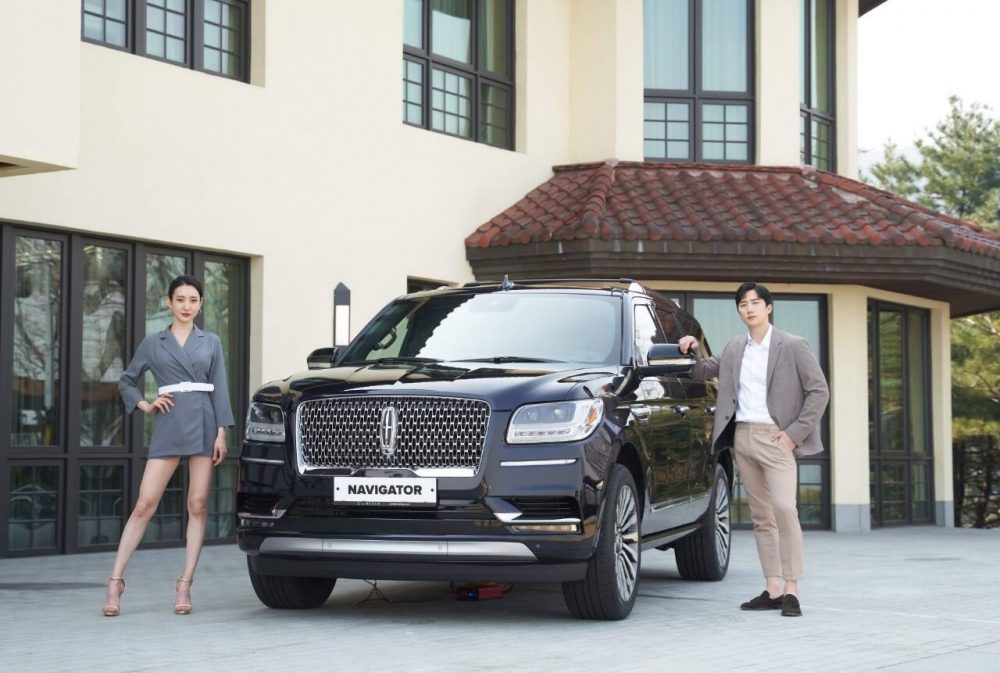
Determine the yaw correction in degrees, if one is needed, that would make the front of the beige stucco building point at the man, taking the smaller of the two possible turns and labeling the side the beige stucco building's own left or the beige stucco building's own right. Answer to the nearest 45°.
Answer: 0° — it already faces them

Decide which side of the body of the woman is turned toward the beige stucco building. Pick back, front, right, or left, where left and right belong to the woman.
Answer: back

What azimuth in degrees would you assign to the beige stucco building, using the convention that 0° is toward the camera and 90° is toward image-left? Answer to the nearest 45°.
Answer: approximately 315°

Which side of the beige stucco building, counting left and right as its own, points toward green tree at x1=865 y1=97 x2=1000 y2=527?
left

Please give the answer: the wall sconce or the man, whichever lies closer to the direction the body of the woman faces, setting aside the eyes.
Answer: the man

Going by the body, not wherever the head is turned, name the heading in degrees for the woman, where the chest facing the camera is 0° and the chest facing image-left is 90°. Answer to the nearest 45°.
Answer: approximately 0°

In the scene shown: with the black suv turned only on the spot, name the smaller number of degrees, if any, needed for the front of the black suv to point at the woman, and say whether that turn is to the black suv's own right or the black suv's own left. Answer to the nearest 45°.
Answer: approximately 45° to the black suv's own right
